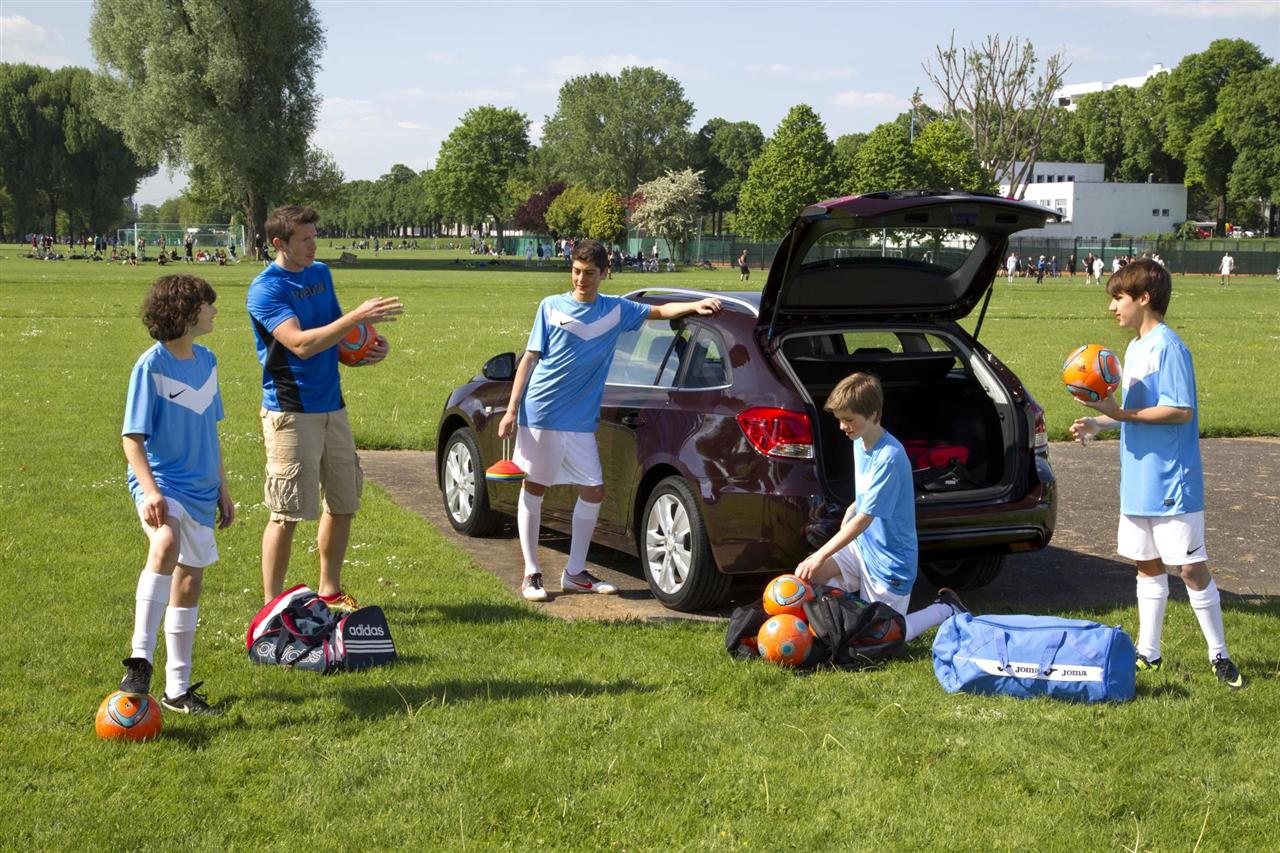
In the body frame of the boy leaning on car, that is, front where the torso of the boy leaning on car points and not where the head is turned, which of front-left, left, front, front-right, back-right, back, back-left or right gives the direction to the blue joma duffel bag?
front-left

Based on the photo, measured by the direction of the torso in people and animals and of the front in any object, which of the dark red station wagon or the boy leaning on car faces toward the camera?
the boy leaning on car

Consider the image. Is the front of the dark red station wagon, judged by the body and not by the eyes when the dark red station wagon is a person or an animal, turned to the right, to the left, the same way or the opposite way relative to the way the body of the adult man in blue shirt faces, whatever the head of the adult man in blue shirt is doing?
the opposite way

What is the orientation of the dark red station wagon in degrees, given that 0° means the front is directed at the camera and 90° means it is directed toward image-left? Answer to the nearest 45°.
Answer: approximately 135°

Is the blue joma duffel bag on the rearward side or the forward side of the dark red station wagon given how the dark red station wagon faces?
on the rearward side

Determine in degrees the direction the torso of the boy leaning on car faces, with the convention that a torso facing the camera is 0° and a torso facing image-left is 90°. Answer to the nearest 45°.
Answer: approximately 0°

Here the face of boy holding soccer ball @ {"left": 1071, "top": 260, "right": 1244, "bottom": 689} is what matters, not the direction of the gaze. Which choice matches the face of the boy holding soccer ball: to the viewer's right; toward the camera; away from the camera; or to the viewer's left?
to the viewer's left

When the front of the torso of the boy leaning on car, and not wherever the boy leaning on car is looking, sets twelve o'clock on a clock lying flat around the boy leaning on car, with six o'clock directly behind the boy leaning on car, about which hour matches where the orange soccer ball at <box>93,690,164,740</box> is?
The orange soccer ball is roughly at 1 o'clock from the boy leaning on car.

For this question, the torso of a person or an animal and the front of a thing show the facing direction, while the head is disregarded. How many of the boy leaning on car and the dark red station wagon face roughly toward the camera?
1

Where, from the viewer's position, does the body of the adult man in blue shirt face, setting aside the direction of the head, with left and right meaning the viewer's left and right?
facing the viewer and to the right of the viewer

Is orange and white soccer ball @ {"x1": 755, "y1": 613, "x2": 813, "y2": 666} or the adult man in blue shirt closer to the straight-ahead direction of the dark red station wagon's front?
the adult man in blue shirt

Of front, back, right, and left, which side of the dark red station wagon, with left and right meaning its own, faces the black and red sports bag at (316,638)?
left

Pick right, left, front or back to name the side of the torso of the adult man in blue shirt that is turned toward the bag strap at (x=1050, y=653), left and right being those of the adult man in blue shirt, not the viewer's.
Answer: front
